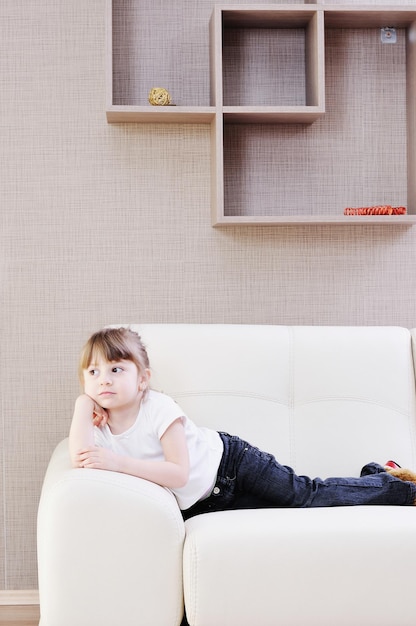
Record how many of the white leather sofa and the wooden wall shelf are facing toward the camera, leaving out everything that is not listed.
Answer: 2

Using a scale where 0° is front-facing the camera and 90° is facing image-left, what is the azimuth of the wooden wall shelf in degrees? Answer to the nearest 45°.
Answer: approximately 0°

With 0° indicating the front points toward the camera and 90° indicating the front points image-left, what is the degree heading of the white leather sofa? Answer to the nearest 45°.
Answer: approximately 0°

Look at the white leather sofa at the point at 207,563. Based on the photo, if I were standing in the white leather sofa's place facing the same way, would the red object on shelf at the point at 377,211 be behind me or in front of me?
behind
